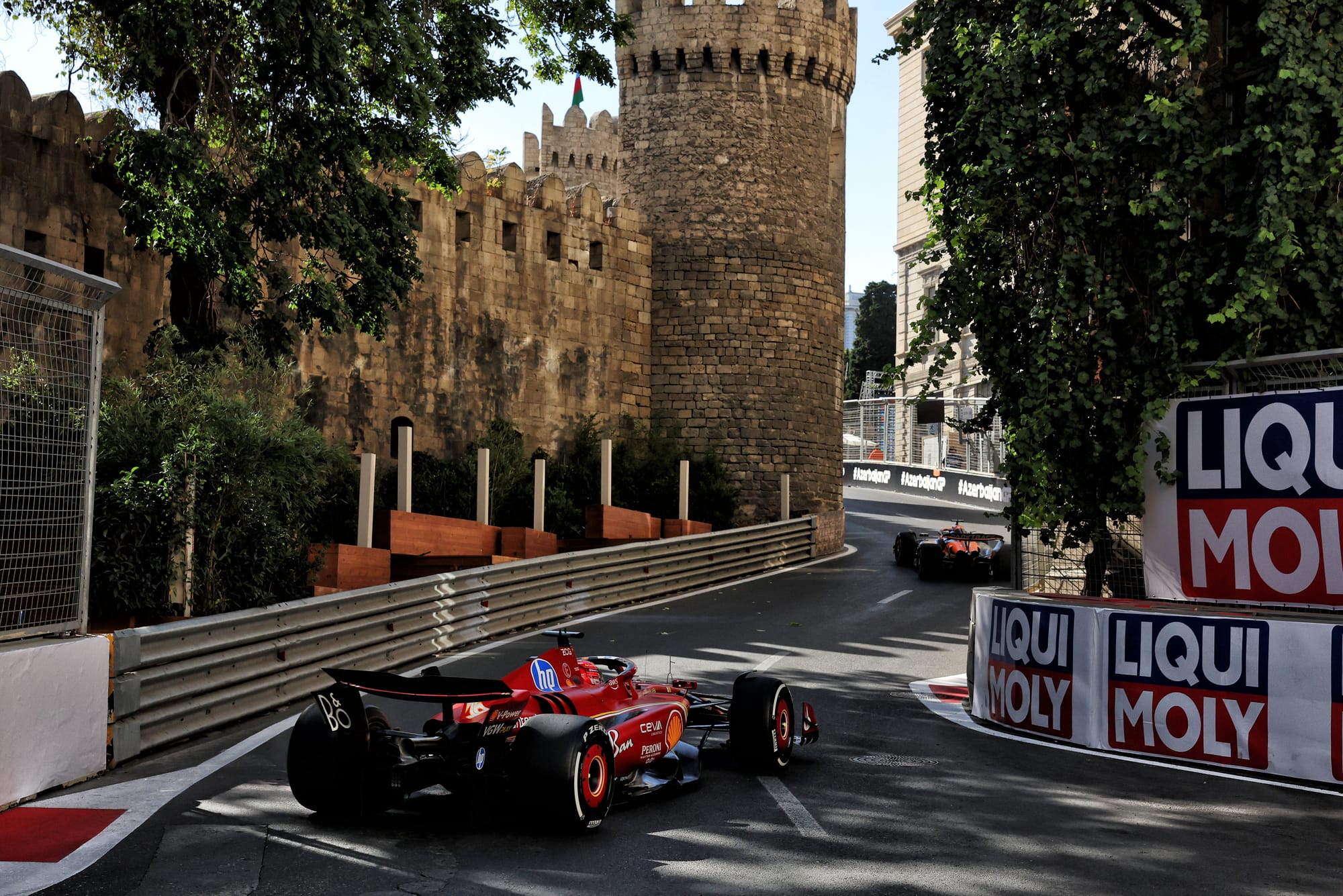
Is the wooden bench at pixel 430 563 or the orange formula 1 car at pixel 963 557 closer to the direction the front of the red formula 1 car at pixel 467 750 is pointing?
the orange formula 1 car

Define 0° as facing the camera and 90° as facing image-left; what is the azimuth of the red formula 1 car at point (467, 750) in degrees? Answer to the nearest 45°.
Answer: approximately 225°

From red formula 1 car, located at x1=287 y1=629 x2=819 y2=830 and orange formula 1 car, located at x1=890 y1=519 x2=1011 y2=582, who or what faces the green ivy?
red formula 1 car, located at x1=287 y1=629 x2=819 y2=830

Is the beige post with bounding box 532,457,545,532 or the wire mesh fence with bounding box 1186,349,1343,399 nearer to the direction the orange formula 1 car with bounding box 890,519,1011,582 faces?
the beige post

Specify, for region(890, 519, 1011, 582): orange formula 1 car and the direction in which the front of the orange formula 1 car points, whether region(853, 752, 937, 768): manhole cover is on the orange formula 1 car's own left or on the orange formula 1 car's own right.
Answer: on the orange formula 1 car's own left
